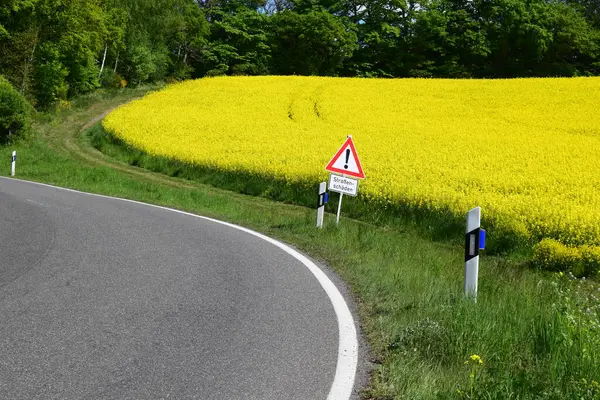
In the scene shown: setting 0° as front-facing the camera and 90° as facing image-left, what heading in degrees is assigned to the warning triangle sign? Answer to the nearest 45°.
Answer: approximately 0°

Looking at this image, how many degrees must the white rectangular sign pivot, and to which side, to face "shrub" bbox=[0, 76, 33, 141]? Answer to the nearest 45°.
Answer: approximately 135° to its right

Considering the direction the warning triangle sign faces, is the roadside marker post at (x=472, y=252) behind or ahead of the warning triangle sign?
ahead

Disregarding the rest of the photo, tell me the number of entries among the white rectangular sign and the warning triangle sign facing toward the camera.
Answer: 2

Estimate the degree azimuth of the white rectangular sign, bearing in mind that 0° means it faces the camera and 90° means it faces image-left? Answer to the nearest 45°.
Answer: approximately 0°

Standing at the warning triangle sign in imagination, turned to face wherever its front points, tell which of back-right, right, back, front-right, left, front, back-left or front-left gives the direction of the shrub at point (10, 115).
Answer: back-right

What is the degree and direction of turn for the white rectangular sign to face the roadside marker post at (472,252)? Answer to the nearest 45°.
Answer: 0° — it already faces it
